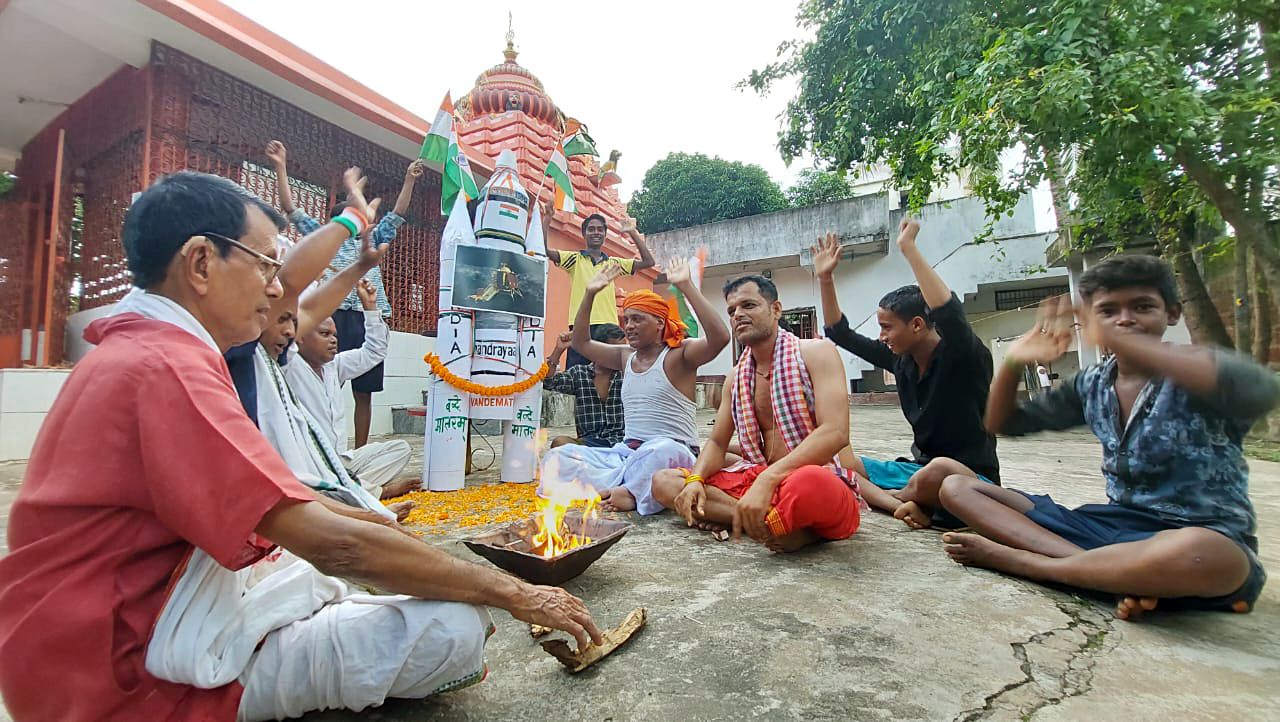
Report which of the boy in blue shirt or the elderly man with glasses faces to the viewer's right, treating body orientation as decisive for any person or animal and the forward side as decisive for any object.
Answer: the elderly man with glasses

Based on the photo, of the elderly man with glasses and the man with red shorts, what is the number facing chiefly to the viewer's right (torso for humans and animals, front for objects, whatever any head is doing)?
1

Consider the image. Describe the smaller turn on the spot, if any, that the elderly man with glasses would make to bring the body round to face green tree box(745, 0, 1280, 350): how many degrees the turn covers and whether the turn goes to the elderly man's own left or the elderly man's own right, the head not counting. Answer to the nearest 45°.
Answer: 0° — they already face it

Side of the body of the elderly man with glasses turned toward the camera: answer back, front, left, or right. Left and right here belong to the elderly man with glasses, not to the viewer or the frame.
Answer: right

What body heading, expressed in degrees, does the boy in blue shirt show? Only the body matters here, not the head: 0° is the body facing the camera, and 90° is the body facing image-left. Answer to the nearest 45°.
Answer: approximately 45°

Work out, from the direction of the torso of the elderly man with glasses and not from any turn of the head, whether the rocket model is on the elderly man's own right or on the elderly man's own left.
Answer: on the elderly man's own left

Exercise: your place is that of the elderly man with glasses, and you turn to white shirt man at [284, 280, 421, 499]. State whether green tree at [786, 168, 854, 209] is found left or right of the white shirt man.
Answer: right

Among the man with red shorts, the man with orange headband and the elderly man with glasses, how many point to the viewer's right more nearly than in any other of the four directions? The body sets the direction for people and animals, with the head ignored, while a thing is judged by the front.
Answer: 1

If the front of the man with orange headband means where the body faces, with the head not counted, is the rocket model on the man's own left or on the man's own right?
on the man's own right

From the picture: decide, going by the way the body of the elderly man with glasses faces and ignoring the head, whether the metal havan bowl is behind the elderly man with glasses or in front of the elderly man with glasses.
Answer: in front

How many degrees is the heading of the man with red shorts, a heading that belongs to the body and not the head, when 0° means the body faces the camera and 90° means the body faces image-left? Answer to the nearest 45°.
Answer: approximately 45°

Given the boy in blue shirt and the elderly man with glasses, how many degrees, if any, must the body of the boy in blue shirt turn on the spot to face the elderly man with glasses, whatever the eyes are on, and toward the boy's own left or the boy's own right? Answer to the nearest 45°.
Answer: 0° — they already face them

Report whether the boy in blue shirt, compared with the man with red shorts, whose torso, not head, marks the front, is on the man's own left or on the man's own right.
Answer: on the man's own left

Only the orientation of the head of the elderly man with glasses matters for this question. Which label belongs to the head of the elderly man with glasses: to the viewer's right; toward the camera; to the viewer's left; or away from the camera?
to the viewer's right

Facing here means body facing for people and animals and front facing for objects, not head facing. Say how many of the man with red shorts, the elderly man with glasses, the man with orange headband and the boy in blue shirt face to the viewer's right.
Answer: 1
